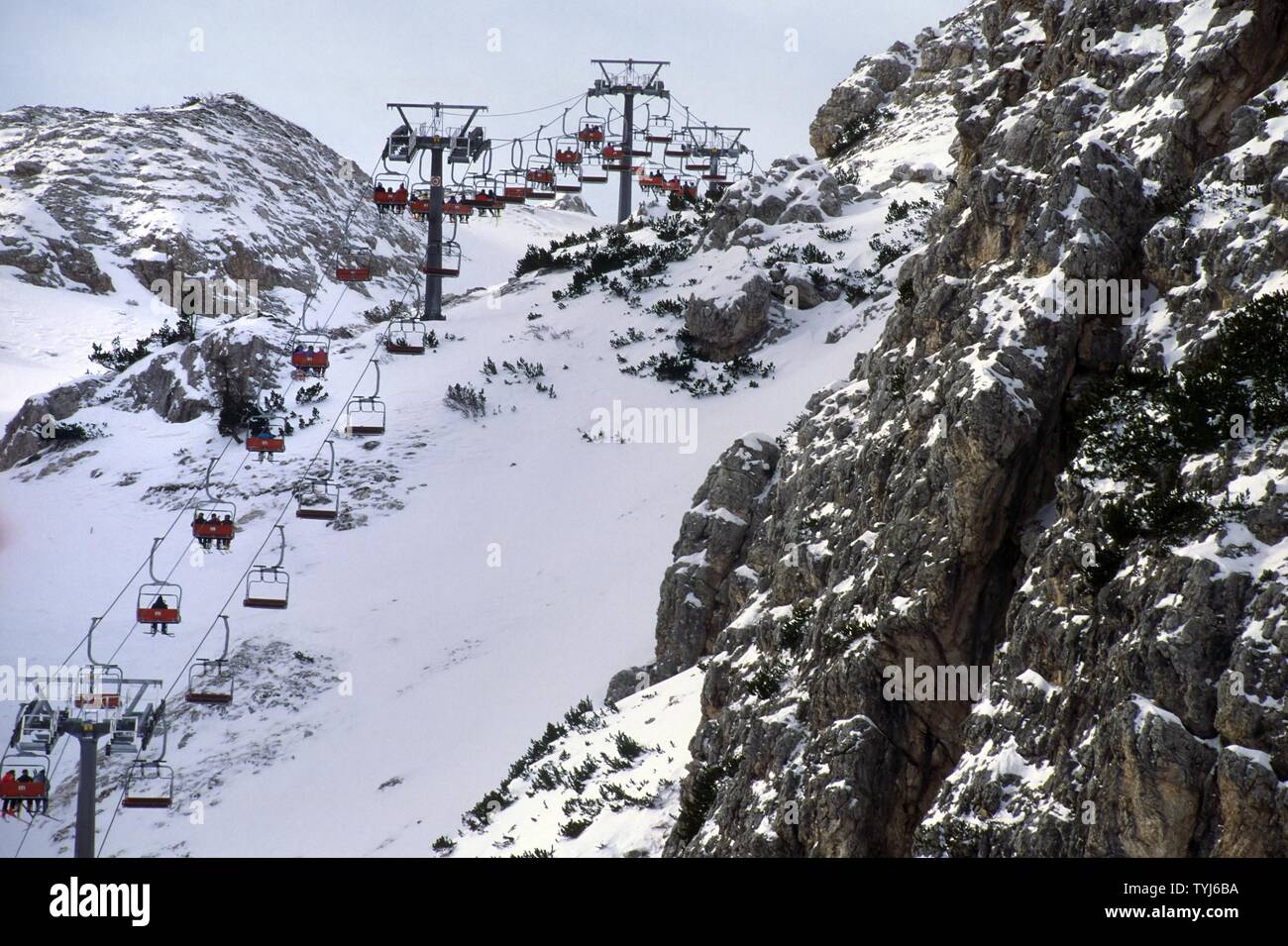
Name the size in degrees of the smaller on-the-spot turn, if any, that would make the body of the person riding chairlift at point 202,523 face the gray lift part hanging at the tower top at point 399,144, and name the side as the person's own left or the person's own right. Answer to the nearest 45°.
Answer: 0° — they already face it

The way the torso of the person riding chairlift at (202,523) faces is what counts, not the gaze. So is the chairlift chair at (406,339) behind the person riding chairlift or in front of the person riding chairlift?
in front

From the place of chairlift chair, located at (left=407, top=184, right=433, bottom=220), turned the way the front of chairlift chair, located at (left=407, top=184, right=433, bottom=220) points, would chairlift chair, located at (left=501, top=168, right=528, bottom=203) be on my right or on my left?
on my right

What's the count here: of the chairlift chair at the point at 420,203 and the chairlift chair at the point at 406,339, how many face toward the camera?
1

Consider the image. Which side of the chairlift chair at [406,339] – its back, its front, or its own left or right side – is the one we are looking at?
front

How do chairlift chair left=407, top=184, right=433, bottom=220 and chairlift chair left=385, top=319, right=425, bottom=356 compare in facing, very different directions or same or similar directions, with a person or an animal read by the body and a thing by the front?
very different directions

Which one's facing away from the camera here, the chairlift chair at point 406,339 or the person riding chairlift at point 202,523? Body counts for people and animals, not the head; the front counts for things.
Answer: the person riding chairlift

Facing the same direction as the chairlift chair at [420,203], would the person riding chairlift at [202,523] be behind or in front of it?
behind

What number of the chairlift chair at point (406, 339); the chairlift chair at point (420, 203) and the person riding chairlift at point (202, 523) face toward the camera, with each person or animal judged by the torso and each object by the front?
1

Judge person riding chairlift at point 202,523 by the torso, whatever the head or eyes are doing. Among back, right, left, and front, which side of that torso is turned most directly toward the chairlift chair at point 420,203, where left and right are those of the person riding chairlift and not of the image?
front

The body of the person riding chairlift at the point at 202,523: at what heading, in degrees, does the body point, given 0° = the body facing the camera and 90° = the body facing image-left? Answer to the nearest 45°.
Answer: approximately 180°

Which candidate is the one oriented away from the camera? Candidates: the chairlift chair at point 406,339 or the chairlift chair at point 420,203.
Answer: the chairlift chair at point 420,203

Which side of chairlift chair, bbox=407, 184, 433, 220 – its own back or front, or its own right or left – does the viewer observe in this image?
back

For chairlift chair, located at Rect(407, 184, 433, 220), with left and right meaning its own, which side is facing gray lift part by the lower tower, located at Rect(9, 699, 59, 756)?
back
